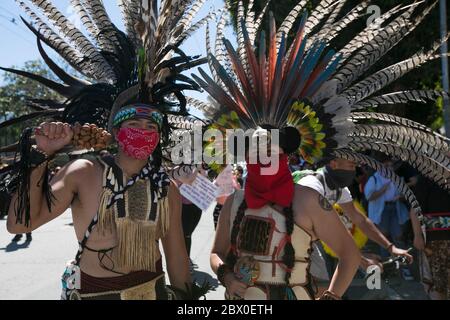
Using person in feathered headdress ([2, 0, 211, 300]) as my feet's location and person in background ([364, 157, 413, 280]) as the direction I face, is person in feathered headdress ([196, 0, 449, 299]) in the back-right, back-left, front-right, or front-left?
front-right

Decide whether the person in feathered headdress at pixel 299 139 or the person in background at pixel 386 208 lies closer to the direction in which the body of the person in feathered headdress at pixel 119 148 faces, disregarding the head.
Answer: the person in feathered headdress

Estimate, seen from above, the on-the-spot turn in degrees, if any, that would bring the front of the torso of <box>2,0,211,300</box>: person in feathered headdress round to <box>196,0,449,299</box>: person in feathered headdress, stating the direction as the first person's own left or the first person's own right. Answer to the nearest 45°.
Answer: approximately 45° to the first person's own left

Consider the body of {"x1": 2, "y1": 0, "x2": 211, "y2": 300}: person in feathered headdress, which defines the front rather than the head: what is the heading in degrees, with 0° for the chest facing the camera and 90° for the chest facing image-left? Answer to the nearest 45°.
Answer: approximately 315°

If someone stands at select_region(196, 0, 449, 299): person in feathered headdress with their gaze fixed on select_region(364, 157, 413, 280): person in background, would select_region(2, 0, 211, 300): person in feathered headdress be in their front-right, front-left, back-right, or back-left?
back-left

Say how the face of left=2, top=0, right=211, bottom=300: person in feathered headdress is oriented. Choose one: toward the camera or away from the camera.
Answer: toward the camera

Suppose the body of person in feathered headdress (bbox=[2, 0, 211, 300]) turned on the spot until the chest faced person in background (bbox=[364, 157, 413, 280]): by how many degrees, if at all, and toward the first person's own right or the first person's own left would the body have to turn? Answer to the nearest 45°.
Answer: approximately 90° to the first person's own left
